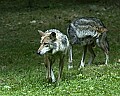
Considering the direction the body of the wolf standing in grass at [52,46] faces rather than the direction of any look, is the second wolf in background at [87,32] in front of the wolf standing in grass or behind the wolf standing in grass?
behind

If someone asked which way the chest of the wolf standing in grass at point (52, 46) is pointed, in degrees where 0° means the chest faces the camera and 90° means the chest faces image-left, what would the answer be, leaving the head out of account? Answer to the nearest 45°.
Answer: approximately 45°
